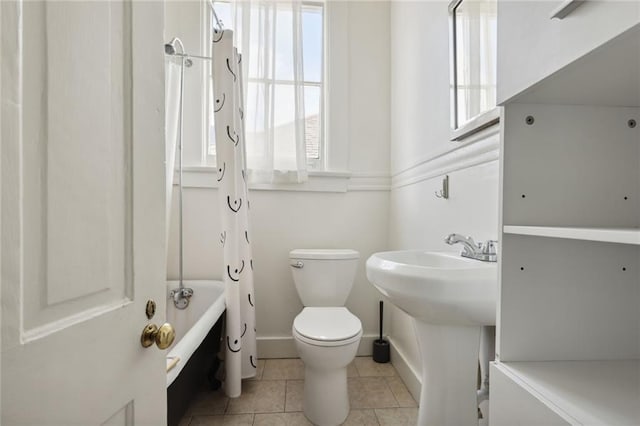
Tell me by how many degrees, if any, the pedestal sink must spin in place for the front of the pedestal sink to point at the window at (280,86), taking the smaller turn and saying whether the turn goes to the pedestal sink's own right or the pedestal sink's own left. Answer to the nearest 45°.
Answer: approximately 45° to the pedestal sink's own right

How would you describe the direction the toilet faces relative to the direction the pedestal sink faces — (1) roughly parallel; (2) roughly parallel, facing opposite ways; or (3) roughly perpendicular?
roughly perpendicular

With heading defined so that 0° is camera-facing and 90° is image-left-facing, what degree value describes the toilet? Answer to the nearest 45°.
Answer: approximately 0°

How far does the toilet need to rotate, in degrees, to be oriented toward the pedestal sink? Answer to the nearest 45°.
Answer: approximately 45° to its left

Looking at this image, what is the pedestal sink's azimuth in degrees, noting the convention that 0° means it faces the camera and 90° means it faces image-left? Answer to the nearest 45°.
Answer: approximately 90°

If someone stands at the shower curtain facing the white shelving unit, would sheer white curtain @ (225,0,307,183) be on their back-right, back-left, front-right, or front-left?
back-left

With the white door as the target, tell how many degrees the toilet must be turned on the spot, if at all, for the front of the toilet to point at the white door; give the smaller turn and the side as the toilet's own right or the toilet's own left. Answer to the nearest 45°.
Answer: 0° — it already faces it
